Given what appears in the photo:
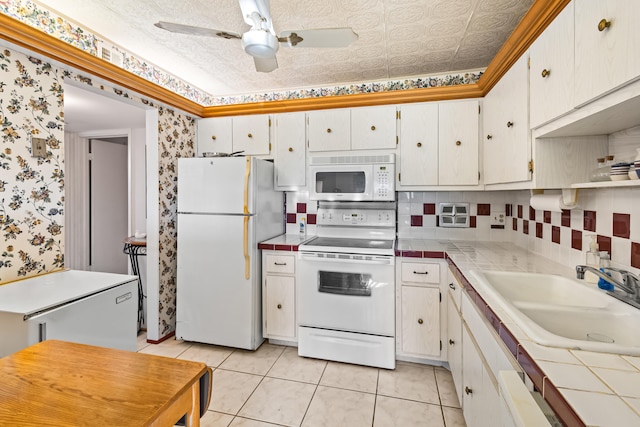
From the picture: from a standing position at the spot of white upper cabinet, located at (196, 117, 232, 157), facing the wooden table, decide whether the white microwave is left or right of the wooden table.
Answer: left

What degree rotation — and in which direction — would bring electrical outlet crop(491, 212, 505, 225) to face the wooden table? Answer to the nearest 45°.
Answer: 0° — it already faces it

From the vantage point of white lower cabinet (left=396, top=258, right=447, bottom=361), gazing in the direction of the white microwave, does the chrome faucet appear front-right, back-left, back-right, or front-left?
back-left

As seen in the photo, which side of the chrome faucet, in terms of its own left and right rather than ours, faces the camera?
left

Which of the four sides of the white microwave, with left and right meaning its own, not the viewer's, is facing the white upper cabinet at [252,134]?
right

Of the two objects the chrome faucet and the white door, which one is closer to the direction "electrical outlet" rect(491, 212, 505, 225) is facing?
the chrome faucet

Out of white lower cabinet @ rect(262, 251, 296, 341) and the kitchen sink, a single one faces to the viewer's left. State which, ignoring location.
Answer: the kitchen sink

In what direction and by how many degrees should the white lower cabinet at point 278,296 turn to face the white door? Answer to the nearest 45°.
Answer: approximately 135° to its right

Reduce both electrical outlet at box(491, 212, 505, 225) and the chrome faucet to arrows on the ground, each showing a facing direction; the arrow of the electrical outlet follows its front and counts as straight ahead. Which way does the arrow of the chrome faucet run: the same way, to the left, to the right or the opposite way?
to the right
